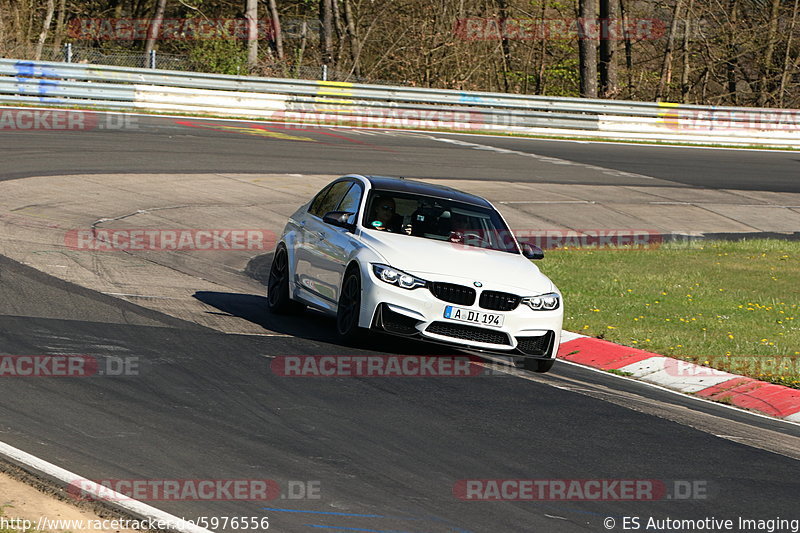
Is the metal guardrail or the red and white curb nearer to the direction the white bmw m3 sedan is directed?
the red and white curb

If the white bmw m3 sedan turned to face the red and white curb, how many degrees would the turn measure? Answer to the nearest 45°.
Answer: approximately 45° to its left

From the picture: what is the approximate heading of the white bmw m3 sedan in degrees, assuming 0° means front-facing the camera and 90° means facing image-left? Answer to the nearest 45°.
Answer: approximately 315°

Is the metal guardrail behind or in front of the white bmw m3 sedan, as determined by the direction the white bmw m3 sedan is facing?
behind
